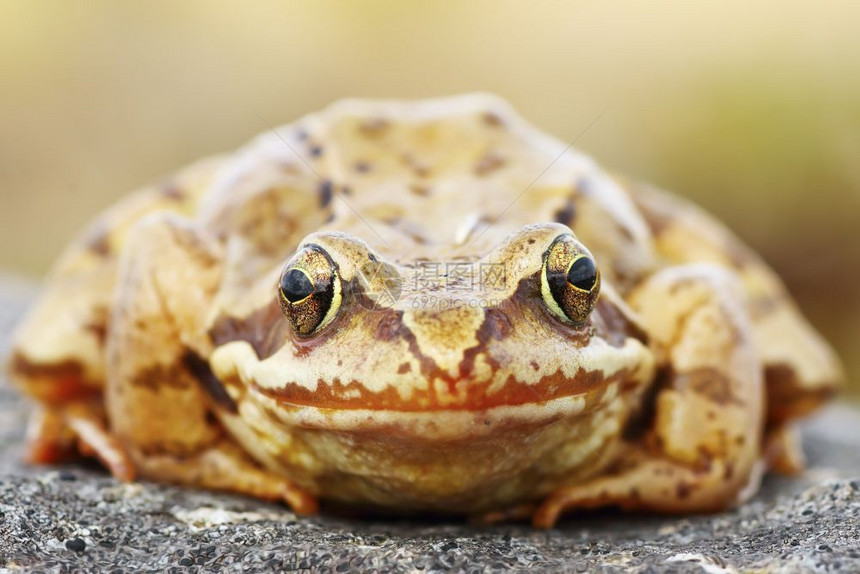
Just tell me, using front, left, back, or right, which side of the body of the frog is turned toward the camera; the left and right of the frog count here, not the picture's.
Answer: front
